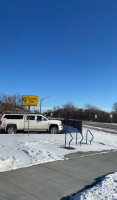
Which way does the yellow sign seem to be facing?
toward the camera

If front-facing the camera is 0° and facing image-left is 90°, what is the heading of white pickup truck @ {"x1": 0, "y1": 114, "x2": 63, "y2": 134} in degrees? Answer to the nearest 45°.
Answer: approximately 270°

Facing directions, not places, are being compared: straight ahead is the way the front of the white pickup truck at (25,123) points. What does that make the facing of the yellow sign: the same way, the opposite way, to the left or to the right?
to the right

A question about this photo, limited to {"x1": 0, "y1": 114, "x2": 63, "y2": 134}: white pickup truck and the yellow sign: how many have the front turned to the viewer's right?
1

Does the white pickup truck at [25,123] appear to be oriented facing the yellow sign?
no
